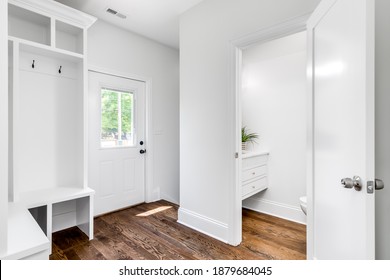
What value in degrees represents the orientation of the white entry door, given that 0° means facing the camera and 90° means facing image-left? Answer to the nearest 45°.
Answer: approximately 315°

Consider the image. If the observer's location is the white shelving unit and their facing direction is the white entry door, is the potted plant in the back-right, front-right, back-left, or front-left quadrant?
front-right

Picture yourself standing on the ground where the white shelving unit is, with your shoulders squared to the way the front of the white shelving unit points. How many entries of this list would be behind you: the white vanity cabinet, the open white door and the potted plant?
0

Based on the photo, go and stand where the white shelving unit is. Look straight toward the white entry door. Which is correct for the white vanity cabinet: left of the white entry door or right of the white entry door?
right

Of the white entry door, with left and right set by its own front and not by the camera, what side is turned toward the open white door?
front

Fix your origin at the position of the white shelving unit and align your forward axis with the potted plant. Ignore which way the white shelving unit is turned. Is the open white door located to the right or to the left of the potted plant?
right

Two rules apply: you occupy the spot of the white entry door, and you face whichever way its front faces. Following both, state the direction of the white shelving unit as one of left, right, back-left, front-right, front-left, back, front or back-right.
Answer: right

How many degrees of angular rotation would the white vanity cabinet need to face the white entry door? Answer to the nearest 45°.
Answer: approximately 135° to its right

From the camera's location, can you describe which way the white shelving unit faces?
facing the viewer and to the right of the viewer

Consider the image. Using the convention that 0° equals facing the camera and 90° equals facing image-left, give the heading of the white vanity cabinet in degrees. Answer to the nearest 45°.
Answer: approximately 315°

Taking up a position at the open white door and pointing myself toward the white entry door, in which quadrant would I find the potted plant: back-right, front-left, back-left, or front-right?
front-right

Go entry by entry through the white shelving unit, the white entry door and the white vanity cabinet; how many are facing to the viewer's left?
0

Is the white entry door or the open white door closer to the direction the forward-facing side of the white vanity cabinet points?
the open white door

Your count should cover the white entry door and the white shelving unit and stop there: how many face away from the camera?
0
